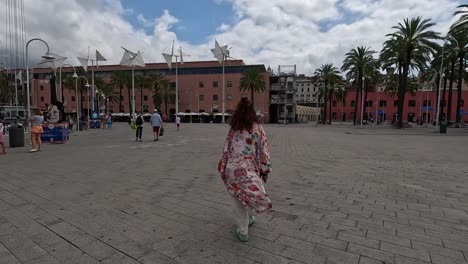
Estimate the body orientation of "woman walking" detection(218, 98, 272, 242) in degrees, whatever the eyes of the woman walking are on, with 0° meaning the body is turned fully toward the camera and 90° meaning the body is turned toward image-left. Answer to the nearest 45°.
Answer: approximately 180°

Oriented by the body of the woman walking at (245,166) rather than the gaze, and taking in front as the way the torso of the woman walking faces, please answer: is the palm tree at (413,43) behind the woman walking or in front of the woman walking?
in front

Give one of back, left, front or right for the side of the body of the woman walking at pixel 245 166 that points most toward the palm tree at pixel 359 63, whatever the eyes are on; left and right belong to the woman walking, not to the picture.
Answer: front

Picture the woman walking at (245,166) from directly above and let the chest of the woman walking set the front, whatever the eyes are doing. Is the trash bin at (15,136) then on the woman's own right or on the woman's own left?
on the woman's own left
